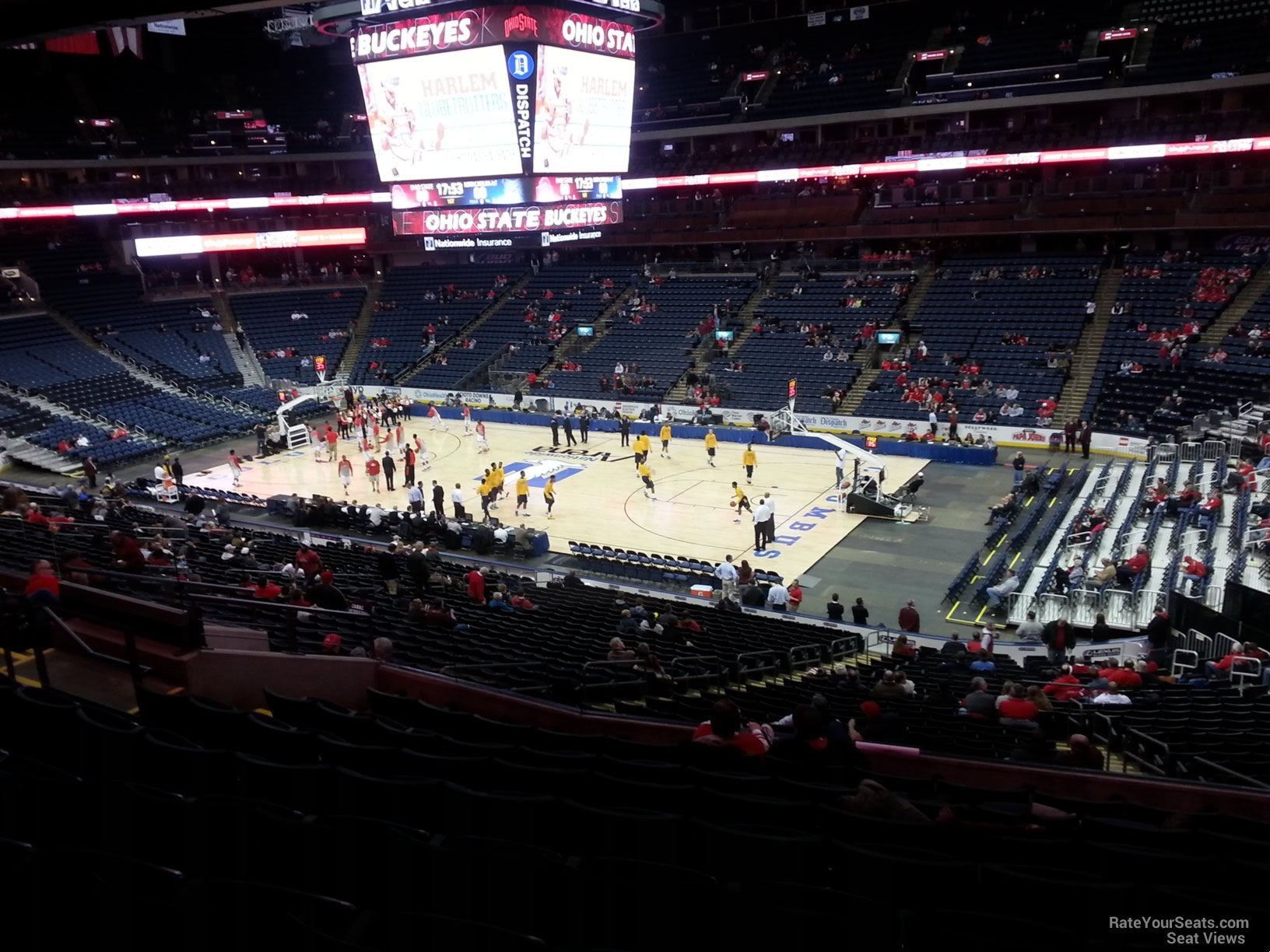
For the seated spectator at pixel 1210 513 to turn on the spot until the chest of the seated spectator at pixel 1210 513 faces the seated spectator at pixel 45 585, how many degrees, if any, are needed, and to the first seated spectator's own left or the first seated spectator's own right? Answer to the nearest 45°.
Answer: approximately 45° to the first seated spectator's own left

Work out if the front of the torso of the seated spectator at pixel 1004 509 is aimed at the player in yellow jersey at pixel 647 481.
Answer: yes

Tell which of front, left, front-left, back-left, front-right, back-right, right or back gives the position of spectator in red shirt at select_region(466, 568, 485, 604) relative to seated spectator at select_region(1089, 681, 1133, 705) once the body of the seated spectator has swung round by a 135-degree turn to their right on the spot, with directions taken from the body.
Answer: back-right

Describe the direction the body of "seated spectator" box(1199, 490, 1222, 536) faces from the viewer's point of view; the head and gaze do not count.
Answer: to the viewer's left

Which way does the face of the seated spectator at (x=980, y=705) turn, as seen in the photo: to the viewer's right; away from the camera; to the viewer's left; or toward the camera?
away from the camera

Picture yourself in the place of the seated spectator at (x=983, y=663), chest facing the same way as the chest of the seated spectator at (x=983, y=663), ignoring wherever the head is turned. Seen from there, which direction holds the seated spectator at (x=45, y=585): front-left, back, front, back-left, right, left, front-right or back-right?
back-left

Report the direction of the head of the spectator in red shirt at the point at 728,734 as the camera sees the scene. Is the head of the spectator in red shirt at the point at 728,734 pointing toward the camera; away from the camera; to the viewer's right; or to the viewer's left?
away from the camera

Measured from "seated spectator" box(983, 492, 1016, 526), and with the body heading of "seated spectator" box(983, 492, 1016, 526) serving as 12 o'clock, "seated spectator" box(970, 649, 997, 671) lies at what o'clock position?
"seated spectator" box(970, 649, 997, 671) is roughly at 9 o'clock from "seated spectator" box(983, 492, 1016, 526).

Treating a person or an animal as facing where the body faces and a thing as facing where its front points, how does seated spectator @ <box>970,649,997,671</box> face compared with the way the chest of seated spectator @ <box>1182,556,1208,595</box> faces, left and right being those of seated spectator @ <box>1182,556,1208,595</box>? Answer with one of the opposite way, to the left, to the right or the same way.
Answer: to the right

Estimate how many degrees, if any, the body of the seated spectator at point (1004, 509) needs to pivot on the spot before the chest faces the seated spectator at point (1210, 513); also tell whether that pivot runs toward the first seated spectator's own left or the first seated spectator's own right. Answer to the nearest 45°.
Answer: approximately 135° to the first seated spectator's own left

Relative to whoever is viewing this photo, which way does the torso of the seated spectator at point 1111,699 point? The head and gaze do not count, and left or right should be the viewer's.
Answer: facing away from the viewer

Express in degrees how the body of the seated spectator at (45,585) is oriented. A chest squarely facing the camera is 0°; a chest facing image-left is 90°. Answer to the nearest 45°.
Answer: approximately 180°

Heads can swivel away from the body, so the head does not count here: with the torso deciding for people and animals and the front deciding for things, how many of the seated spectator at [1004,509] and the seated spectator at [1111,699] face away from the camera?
1

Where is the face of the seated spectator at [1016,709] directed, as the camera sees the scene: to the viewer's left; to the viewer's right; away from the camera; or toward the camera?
away from the camera

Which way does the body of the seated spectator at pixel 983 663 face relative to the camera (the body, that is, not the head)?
away from the camera

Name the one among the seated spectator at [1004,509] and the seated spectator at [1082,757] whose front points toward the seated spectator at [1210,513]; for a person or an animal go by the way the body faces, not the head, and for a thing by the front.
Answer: the seated spectator at [1082,757]

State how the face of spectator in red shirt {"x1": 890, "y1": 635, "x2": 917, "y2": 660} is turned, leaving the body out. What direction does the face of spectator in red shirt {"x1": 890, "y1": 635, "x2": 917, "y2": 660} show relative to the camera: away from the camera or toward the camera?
away from the camera

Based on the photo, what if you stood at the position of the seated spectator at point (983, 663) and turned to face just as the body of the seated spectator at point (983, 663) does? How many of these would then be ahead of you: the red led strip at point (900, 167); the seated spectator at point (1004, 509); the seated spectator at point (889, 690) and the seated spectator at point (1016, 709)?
2
